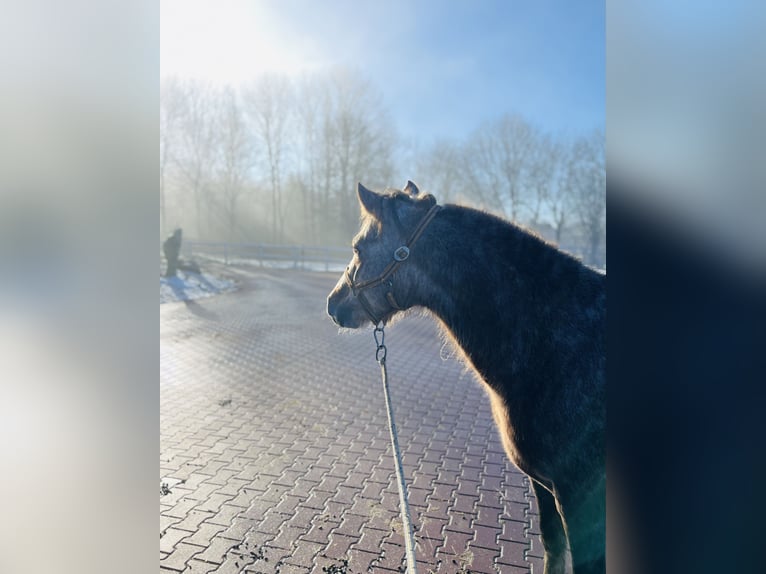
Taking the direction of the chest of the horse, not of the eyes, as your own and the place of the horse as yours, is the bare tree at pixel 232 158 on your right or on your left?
on your right

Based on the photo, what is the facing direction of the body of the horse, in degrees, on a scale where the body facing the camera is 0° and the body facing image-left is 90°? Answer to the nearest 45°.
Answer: approximately 90°

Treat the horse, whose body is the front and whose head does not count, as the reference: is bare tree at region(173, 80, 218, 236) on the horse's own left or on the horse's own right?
on the horse's own right

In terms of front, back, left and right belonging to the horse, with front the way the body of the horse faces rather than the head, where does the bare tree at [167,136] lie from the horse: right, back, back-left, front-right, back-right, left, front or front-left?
front-right
